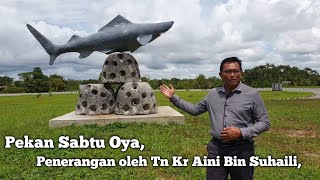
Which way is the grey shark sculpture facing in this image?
to the viewer's right

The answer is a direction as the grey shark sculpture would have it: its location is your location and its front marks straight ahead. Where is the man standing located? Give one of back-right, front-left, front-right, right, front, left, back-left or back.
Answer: right
